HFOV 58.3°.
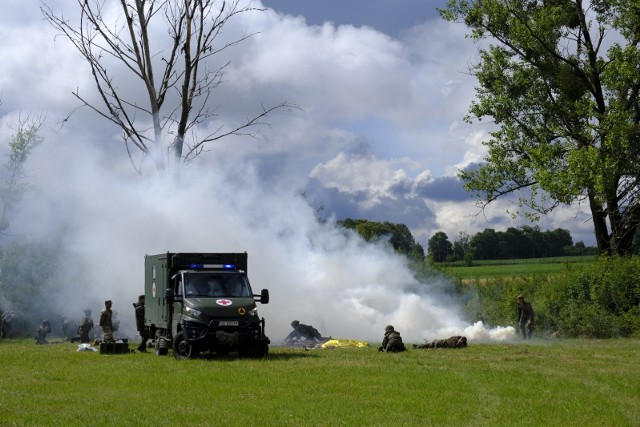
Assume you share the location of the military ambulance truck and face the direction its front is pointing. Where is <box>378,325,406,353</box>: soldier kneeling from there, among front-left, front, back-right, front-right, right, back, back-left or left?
left

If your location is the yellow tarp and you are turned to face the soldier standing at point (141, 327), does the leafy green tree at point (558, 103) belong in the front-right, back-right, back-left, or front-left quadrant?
back-right

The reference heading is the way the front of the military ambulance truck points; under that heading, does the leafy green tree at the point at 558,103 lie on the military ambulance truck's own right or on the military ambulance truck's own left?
on the military ambulance truck's own left

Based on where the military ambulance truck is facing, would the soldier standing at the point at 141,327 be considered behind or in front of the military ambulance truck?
behind

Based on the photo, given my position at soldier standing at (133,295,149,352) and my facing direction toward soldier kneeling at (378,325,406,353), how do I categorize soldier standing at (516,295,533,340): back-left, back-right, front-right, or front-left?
front-left

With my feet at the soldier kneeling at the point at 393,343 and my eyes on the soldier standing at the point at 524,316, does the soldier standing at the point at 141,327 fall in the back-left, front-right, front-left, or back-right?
back-left

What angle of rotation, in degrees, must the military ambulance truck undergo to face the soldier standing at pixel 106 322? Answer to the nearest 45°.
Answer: approximately 135° to its right

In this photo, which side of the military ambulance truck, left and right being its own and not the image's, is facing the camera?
front

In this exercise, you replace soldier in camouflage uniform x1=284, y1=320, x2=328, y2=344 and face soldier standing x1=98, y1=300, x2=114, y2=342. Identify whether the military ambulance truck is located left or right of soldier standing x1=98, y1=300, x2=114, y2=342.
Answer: left
